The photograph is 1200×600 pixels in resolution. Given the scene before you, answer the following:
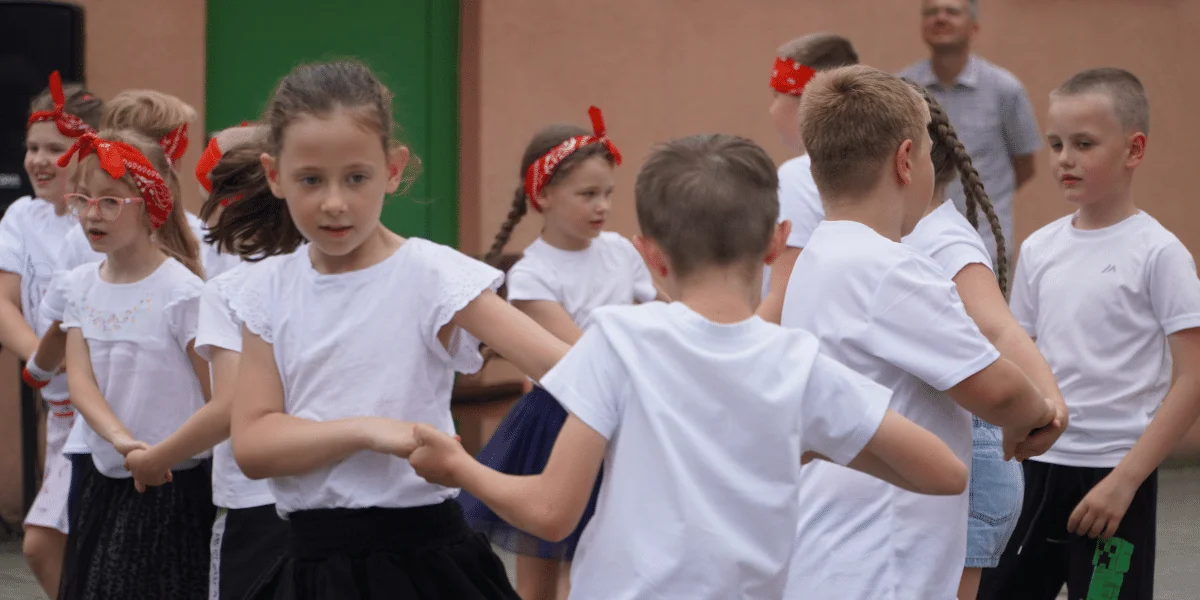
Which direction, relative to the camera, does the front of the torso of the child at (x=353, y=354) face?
toward the camera

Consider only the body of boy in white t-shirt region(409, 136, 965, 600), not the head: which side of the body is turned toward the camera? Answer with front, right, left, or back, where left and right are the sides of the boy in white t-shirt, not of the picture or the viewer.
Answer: back

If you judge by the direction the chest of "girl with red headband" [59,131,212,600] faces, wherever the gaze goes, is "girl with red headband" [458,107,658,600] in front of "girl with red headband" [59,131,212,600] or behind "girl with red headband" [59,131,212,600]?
behind

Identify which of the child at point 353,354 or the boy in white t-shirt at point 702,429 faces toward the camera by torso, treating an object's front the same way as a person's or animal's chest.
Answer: the child

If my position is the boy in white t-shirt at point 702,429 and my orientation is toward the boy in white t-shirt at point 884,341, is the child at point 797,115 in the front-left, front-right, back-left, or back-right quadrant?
front-left

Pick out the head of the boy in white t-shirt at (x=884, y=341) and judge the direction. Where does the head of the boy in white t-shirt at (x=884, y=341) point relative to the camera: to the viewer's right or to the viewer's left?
to the viewer's right

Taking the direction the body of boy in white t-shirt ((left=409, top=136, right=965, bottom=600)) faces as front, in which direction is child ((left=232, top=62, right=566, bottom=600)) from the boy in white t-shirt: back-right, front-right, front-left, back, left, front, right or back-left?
front-left

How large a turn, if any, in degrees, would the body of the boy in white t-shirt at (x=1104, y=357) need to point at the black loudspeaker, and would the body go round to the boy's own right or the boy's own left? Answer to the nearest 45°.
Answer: approximately 45° to the boy's own right

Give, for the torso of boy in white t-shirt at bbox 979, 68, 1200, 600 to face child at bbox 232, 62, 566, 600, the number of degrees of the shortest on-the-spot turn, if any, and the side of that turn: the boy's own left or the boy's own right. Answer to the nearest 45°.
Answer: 0° — they already face them

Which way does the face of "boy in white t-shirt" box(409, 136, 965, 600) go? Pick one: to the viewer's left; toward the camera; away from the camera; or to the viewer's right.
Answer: away from the camera

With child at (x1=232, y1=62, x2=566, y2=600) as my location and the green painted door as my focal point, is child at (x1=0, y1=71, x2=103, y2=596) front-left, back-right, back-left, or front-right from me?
front-left

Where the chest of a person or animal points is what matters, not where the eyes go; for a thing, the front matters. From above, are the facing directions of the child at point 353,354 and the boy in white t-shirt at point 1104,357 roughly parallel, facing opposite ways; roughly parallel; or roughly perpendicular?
roughly parallel

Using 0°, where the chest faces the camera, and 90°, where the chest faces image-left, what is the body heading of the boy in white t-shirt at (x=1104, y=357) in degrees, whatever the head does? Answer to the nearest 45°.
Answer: approximately 45°

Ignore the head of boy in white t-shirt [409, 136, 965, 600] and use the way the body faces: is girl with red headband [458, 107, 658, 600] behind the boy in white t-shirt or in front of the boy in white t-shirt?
in front

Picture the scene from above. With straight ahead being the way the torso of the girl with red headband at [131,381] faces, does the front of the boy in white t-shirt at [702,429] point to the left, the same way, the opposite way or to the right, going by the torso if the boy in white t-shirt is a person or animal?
the opposite way
